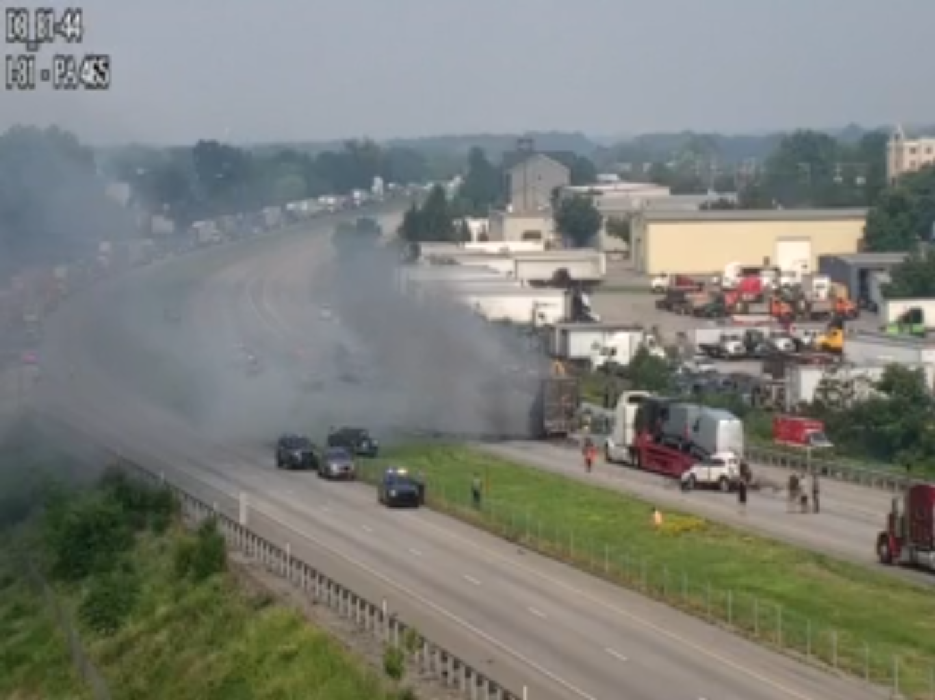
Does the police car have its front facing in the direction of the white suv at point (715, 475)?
no

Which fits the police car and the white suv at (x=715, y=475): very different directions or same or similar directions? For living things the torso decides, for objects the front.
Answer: very different directions

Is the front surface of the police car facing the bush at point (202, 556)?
no
